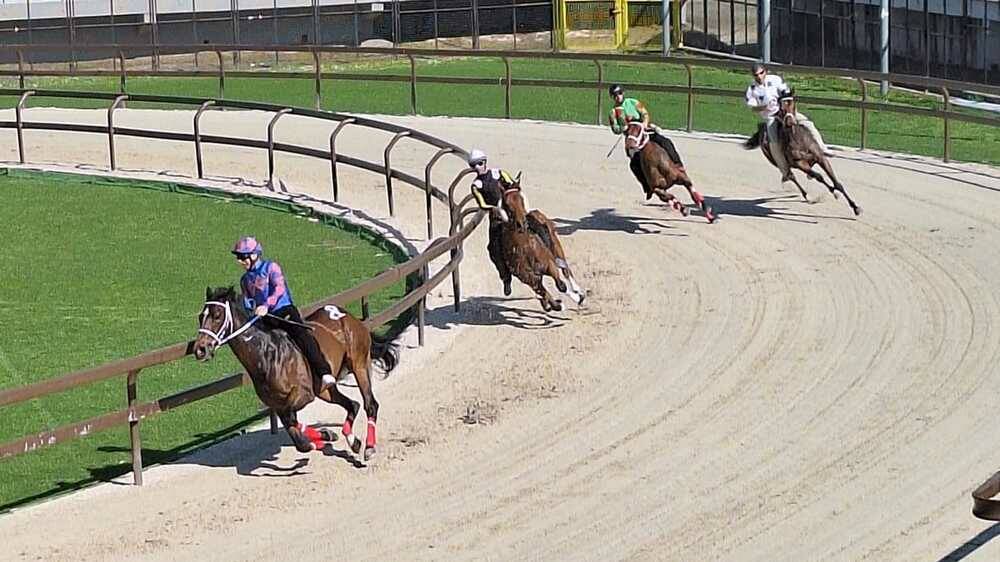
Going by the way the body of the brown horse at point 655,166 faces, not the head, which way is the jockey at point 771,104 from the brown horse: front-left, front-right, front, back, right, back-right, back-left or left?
back

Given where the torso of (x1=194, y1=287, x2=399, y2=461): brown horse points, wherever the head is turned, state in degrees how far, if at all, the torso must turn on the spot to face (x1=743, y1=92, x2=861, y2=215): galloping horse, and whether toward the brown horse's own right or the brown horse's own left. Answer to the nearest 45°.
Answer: approximately 180°

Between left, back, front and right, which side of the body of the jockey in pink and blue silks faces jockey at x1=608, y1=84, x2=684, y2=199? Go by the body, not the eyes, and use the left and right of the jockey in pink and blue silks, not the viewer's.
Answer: back

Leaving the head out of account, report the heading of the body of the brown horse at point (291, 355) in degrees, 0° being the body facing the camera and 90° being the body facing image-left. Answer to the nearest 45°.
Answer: approximately 45°

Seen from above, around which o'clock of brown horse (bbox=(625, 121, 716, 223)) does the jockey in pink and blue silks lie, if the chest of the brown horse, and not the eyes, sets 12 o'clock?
The jockey in pink and blue silks is roughly at 11 o'clock from the brown horse.

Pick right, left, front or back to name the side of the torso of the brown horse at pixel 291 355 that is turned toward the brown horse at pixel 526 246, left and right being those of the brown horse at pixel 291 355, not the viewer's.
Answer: back

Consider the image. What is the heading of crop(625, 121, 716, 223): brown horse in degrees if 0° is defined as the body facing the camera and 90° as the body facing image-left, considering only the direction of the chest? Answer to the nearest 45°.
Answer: approximately 45°

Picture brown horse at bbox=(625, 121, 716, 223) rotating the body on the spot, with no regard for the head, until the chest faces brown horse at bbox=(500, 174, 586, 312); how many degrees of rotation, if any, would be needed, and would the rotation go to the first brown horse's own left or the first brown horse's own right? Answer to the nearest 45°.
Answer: approximately 45° to the first brown horse's own left

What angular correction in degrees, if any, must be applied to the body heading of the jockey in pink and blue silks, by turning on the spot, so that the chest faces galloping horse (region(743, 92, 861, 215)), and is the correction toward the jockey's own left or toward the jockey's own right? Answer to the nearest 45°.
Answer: approximately 180°
